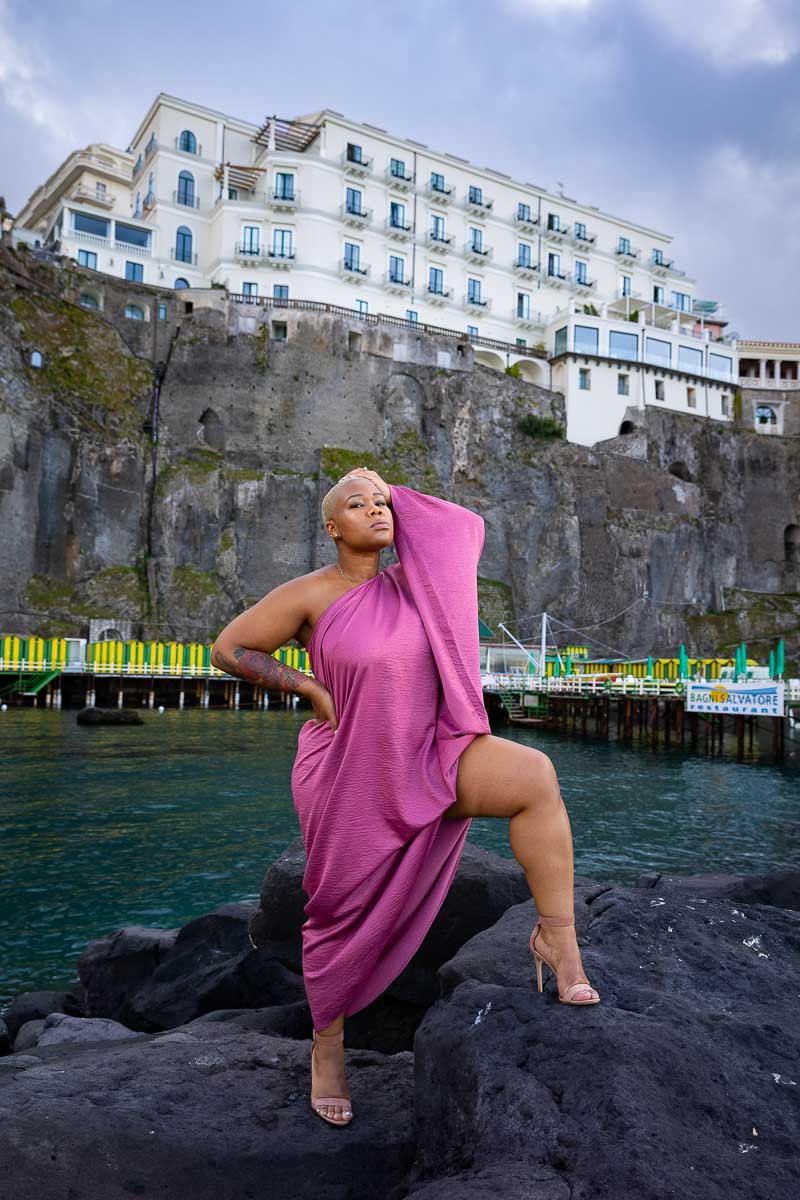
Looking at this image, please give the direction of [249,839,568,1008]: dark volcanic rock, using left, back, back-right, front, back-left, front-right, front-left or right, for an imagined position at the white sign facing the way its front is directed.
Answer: front

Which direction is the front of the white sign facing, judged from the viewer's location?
facing the viewer

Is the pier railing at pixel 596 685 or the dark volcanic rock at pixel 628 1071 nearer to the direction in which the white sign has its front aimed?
the dark volcanic rock

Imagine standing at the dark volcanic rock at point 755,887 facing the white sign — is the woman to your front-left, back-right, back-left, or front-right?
back-left

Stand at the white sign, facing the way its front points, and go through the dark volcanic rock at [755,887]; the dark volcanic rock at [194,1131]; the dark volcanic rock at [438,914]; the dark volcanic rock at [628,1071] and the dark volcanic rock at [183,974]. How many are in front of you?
5

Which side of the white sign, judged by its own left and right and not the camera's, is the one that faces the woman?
front

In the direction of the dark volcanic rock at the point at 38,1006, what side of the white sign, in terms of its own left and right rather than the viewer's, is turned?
front

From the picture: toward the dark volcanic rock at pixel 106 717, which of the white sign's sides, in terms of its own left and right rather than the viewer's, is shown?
right

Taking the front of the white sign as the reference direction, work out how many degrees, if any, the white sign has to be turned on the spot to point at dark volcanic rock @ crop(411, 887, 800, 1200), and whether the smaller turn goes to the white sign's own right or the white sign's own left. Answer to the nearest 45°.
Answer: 0° — it already faces it

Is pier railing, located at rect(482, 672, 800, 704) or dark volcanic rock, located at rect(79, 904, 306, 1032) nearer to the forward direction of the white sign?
the dark volcanic rock

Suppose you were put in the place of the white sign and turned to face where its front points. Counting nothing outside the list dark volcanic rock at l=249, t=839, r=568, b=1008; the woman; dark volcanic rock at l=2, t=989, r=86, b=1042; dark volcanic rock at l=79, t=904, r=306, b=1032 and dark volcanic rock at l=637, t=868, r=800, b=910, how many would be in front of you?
5

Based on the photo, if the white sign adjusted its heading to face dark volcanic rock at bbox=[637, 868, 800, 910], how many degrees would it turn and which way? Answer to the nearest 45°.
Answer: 0° — it already faces it

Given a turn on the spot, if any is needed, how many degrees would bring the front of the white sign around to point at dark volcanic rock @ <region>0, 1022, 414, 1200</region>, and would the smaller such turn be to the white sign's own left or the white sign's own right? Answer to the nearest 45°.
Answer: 0° — it already faces it
